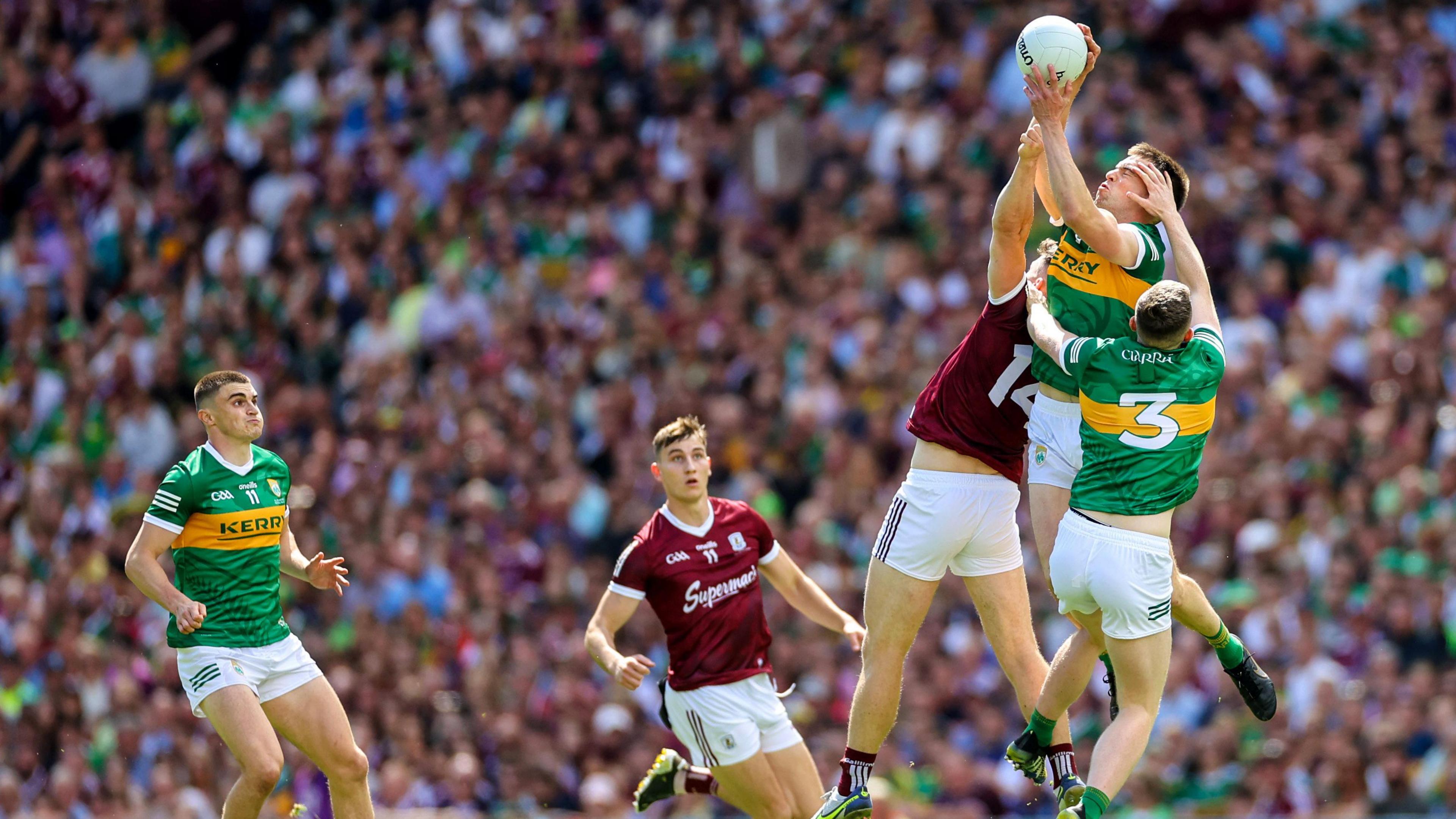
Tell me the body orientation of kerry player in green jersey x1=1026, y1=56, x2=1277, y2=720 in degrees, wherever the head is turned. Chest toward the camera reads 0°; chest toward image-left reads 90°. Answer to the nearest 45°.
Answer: approximately 45°

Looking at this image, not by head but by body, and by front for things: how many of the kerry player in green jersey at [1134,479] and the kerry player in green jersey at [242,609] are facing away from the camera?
1

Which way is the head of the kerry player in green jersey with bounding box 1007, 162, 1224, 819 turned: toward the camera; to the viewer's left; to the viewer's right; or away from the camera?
away from the camera

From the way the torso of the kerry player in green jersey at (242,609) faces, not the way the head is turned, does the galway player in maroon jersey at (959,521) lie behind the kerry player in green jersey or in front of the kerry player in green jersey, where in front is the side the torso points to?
in front

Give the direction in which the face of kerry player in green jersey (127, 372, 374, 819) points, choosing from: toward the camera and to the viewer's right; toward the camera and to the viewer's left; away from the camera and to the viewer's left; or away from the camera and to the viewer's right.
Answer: toward the camera and to the viewer's right

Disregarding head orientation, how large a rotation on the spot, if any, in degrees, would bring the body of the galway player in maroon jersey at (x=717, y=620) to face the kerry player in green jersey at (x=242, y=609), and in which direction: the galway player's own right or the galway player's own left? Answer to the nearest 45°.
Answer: approximately 135° to the galway player's own right

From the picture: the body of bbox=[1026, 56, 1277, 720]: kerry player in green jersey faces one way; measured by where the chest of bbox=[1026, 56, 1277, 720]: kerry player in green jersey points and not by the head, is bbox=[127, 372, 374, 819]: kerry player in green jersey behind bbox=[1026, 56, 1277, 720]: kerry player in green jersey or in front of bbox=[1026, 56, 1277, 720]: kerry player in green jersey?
in front

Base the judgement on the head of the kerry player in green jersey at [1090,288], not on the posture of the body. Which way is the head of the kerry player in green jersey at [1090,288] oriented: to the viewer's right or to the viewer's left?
to the viewer's left

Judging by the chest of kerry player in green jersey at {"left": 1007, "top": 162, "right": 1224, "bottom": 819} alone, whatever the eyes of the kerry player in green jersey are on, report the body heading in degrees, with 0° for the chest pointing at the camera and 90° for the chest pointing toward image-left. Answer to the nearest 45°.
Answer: approximately 180°

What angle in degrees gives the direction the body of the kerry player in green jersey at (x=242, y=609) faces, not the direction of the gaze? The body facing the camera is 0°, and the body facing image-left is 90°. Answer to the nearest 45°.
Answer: approximately 315°

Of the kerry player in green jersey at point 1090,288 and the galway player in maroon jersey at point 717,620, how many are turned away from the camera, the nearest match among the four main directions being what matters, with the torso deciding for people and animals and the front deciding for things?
0
